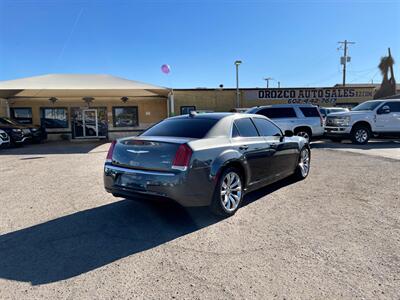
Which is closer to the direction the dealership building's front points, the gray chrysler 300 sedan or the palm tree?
the gray chrysler 300 sedan

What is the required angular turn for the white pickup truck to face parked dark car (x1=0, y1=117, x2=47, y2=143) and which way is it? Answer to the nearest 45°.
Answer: approximately 45° to its right

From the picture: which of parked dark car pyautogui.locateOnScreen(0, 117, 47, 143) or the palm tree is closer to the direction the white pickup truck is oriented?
the parked dark car

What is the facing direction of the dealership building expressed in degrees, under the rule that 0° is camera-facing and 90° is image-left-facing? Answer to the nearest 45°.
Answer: approximately 0°

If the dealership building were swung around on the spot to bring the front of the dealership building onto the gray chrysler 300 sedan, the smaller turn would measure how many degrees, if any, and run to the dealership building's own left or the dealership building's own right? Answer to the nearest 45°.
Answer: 0° — it already faces it

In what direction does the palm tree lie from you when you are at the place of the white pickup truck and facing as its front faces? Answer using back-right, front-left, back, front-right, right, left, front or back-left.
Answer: back-right

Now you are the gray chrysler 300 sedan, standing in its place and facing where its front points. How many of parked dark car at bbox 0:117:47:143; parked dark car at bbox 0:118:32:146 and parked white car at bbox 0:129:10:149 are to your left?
3

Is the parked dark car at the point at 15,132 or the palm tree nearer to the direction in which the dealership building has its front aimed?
the parked dark car

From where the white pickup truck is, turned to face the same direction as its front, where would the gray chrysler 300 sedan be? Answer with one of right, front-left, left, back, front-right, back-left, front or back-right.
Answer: front-left

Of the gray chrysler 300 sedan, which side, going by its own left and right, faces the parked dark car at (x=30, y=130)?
left

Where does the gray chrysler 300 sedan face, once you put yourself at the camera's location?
facing away from the viewer and to the right of the viewer

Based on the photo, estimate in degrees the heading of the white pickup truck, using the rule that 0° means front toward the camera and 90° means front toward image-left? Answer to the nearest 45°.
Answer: approximately 45°

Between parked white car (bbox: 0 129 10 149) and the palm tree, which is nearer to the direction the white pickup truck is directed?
the parked white car

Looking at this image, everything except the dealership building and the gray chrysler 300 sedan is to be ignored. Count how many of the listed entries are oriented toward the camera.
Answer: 1

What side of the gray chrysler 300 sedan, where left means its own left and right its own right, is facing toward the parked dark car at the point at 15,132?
left
